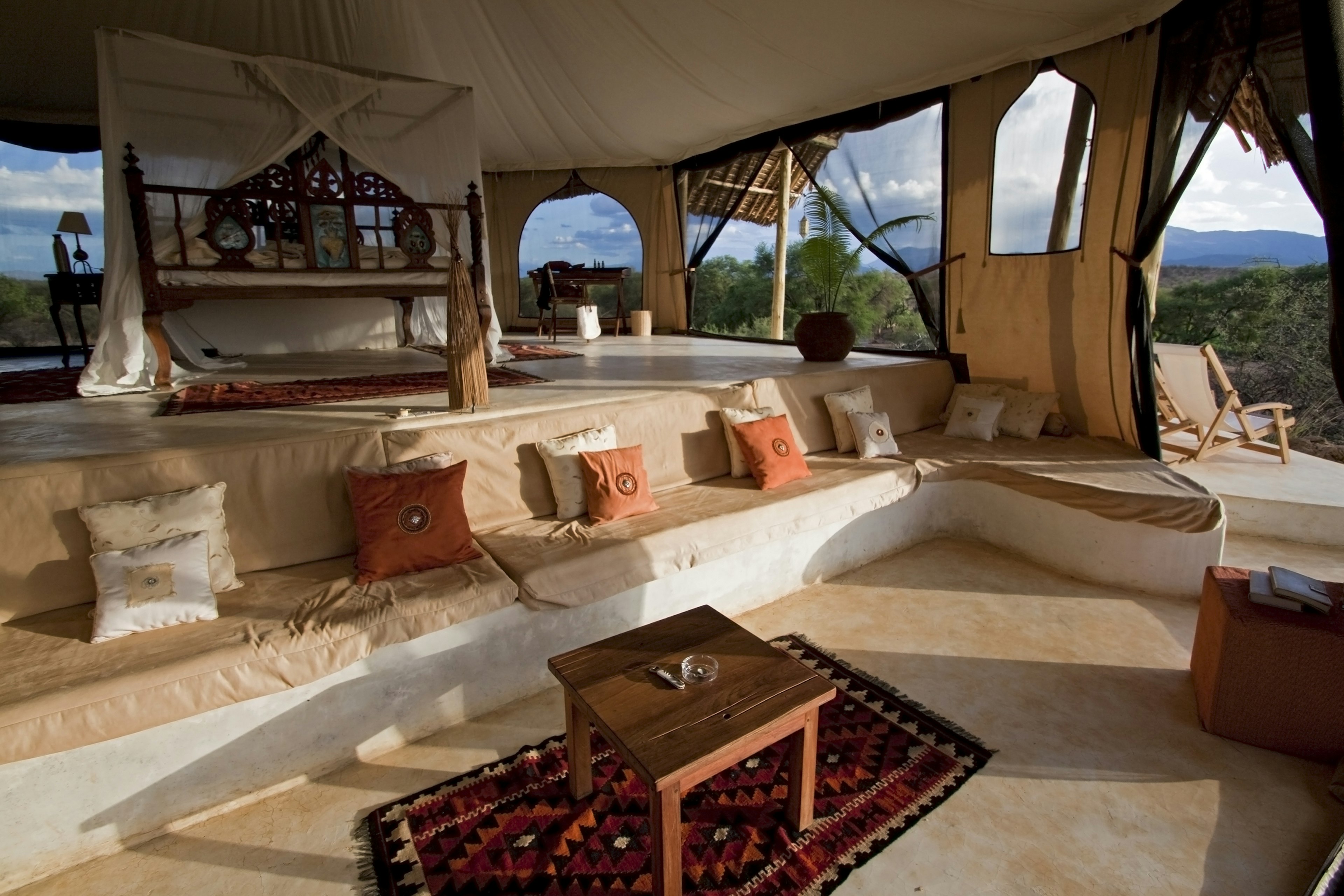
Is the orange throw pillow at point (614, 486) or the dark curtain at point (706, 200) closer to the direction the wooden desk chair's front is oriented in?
the dark curtain

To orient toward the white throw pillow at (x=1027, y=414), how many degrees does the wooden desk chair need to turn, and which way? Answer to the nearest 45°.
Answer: approximately 45° to its right

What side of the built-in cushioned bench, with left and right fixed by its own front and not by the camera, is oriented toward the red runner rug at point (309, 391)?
back

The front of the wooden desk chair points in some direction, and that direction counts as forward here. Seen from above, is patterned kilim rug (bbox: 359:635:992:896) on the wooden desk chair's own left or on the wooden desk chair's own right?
on the wooden desk chair's own right

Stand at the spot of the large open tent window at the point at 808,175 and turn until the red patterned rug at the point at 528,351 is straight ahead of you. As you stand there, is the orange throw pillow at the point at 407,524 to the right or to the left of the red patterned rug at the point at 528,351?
left

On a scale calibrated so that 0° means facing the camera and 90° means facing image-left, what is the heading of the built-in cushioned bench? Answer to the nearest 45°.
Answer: approximately 315°

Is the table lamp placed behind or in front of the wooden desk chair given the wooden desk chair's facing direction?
behind
